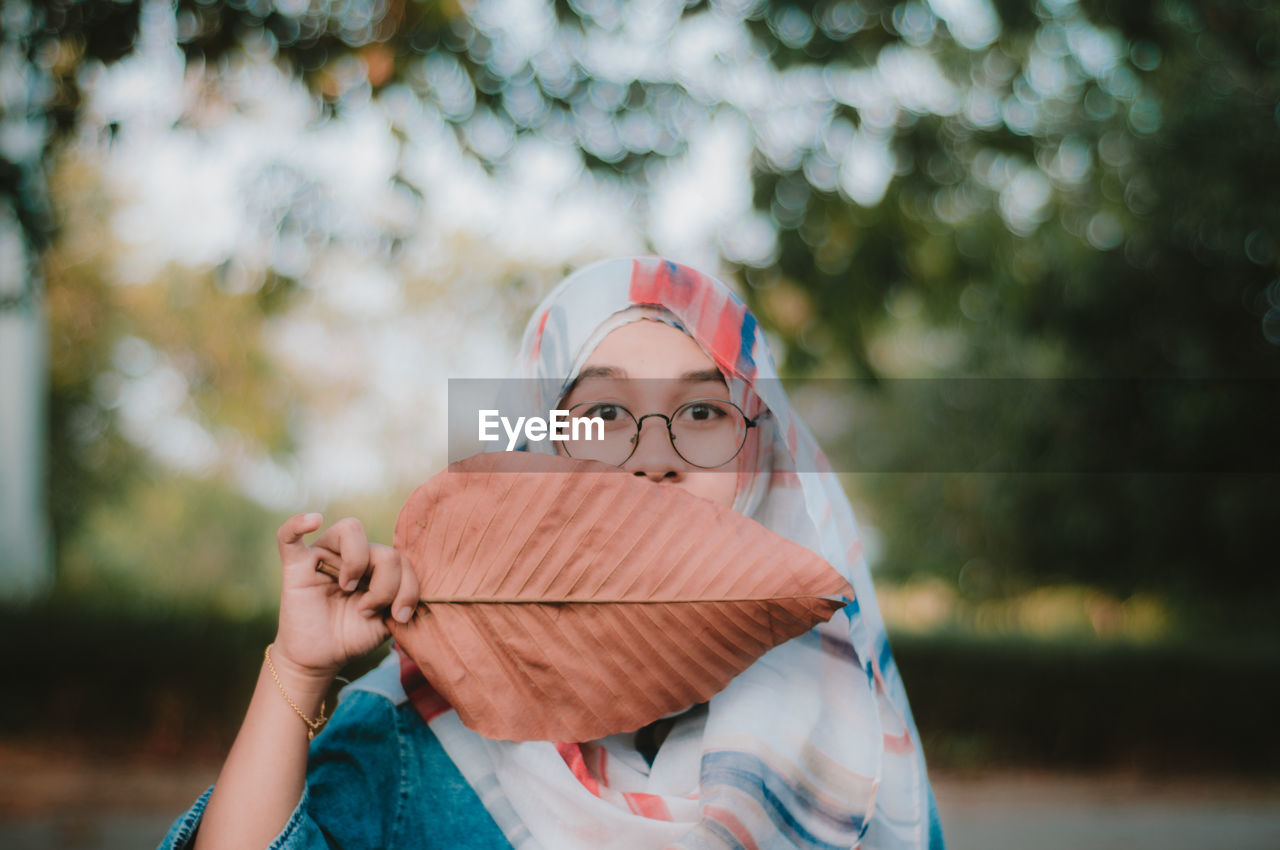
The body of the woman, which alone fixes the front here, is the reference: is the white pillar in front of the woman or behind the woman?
behind

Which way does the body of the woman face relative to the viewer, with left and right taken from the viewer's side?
facing the viewer

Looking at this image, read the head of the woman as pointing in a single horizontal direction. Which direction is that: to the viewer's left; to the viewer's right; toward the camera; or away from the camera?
toward the camera
